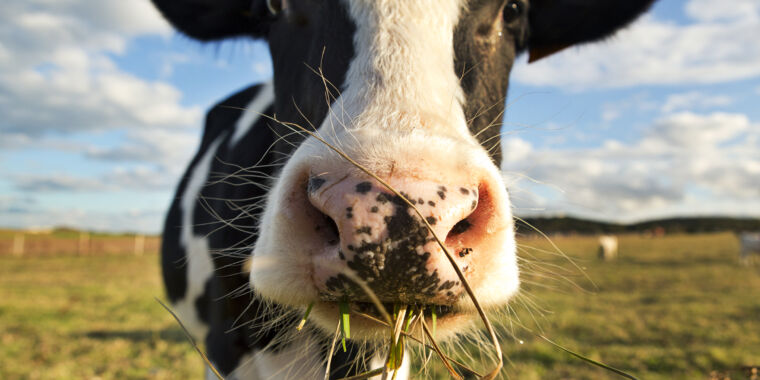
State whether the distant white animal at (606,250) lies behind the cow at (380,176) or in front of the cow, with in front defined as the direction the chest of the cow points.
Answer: behind

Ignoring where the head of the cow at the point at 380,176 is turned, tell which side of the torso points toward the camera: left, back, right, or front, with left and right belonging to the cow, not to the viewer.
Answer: front
